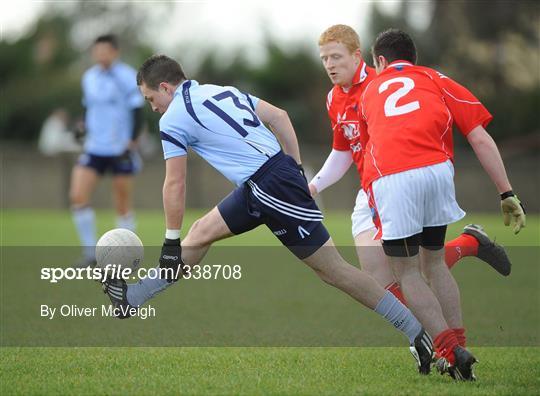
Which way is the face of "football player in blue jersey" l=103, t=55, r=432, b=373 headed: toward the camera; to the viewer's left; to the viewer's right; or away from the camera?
to the viewer's left

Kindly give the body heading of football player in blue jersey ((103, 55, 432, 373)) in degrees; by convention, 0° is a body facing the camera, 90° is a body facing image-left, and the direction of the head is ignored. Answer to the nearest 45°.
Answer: approximately 90°

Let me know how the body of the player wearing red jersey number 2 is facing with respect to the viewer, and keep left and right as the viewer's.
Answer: facing away from the viewer and to the left of the viewer

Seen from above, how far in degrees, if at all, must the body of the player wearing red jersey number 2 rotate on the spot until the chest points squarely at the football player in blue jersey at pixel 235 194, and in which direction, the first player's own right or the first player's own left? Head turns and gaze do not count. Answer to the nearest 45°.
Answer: approximately 45° to the first player's own left
